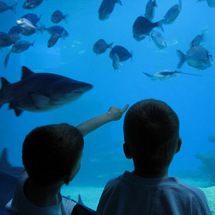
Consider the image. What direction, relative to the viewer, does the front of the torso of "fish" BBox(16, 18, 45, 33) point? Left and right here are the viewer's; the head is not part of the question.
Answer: facing to the left of the viewer

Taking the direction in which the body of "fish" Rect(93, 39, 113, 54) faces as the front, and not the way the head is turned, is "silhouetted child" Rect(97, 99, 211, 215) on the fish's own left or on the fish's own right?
on the fish's own left

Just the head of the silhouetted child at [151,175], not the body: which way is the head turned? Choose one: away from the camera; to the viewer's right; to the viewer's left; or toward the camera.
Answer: away from the camera

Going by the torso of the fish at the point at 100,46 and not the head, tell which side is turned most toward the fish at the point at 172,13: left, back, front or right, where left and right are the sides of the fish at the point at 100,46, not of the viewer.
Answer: back

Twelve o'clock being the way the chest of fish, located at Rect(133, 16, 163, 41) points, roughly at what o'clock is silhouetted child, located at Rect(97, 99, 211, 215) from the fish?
The silhouetted child is roughly at 9 o'clock from the fish.

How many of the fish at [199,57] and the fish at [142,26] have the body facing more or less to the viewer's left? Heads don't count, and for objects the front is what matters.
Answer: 1

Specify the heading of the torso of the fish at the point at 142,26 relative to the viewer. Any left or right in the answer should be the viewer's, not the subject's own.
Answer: facing to the left of the viewer

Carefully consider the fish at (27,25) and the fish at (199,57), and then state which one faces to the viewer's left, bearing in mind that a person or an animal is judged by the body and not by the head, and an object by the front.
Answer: the fish at (27,25)

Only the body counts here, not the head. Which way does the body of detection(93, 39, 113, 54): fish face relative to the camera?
to the viewer's left
